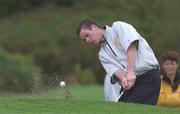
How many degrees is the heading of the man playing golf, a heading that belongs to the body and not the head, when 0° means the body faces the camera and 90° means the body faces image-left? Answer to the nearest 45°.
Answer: approximately 45°

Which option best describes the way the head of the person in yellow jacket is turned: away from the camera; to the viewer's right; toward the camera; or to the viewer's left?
toward the camera

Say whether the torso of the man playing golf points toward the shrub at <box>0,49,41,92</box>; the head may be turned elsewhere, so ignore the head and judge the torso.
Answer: no
